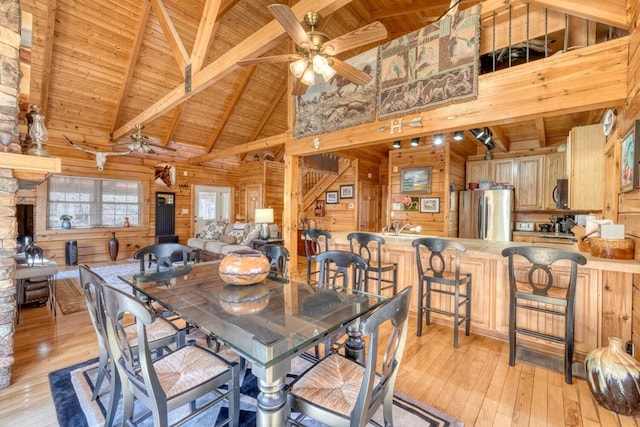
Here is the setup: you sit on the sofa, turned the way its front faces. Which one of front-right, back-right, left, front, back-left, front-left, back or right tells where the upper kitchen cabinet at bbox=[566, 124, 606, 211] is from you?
left

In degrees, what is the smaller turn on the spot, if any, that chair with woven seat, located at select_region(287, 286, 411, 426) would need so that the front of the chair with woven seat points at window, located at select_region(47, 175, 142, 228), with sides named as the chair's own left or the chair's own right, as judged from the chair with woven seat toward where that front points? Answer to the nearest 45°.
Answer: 0° — it already faces it

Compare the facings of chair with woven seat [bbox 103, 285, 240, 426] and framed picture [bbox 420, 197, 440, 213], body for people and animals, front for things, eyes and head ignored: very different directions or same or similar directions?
very different directions

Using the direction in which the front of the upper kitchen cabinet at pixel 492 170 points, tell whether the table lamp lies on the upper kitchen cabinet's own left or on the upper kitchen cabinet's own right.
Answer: on the upper kitchen cabinet's own right

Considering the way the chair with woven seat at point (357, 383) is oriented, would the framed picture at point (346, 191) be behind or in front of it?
in front

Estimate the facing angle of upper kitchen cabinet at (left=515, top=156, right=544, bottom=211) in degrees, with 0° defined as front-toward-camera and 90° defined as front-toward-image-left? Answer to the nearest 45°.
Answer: approximately 0°

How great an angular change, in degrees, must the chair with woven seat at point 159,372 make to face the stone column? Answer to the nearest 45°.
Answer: approximately 90° to its left

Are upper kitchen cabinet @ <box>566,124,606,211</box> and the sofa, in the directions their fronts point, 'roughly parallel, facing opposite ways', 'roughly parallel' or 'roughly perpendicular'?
roughly perpendicular

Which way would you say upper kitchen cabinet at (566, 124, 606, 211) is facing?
to the viewer's left

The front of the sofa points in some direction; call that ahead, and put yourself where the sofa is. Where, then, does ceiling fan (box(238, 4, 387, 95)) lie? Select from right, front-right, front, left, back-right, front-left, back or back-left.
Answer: front-left
